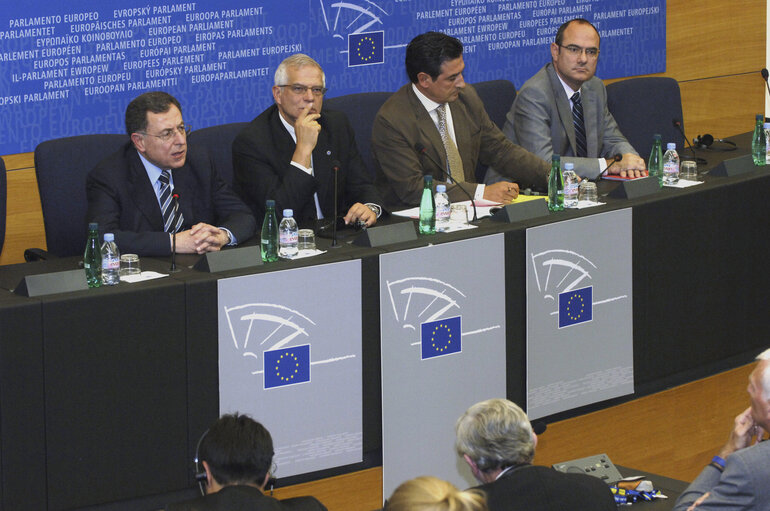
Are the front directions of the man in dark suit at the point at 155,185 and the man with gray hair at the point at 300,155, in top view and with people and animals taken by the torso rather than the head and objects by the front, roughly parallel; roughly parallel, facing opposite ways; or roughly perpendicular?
roughly parallel

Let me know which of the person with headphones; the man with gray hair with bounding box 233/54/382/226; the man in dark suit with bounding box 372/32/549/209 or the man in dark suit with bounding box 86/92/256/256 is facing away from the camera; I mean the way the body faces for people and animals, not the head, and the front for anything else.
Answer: the person with headphones

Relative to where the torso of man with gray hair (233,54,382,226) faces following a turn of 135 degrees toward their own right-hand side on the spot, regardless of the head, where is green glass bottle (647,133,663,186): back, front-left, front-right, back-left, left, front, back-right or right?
back

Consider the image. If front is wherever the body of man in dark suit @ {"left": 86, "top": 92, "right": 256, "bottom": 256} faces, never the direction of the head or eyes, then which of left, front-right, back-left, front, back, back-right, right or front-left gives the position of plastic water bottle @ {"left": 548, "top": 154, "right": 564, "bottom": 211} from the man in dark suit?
front-left

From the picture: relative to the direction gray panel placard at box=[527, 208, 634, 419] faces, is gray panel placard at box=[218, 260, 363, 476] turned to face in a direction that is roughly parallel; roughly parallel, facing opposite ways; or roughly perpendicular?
roughly parallel

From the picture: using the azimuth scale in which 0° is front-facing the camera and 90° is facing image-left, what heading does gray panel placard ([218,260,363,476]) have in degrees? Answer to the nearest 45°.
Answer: approximately 315°

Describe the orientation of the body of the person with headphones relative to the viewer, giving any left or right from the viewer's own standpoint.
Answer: facing away from the viewer

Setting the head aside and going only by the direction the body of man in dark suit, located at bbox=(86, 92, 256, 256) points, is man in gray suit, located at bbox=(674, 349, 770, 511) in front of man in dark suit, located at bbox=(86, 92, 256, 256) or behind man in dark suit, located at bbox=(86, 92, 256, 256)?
in front

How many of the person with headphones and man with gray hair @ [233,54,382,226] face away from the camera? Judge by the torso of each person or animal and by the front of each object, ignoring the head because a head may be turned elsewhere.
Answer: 1

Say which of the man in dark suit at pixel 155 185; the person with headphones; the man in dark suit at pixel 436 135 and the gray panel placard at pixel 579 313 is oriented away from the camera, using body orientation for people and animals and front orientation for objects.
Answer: the person with headphones

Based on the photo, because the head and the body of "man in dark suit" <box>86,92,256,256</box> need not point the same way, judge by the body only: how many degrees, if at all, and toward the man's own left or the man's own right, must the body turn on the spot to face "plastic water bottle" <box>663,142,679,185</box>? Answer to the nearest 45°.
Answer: approximately 45° to the man's own left

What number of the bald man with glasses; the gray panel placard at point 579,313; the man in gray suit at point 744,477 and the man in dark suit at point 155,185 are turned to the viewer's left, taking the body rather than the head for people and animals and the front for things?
1

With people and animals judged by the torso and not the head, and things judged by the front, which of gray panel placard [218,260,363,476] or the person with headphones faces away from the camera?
the person with headphones

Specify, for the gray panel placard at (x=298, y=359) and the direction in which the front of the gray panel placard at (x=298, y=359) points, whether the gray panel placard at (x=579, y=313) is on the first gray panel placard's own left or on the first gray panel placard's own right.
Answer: on the first gray panel placard's own left
